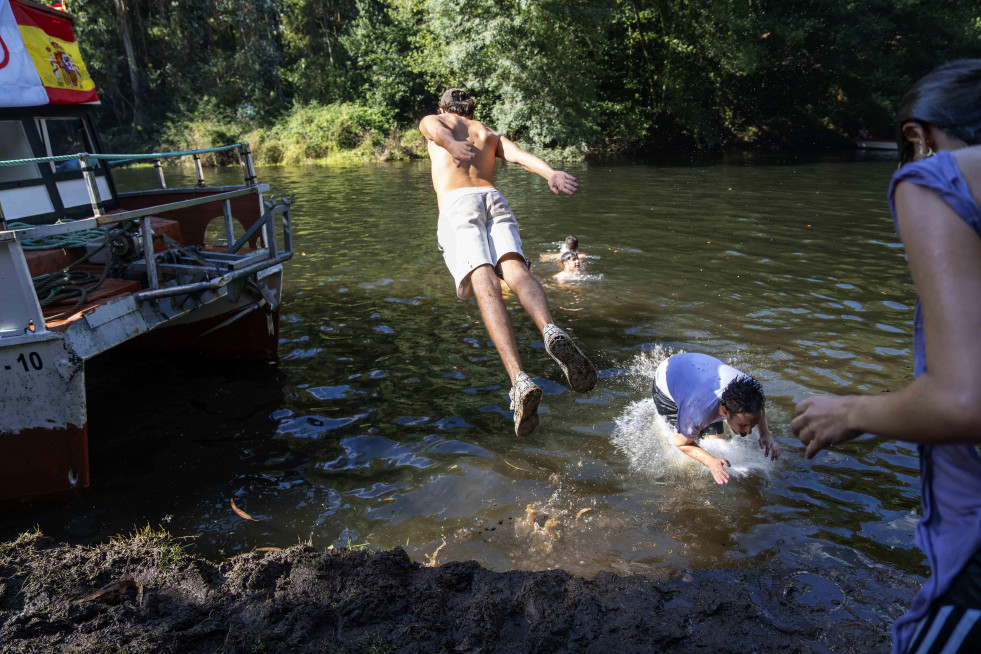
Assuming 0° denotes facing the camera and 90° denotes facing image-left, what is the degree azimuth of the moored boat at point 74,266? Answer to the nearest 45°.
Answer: approximately 315°

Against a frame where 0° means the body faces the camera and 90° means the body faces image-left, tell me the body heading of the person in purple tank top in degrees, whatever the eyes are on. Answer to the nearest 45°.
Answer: approximately 135°

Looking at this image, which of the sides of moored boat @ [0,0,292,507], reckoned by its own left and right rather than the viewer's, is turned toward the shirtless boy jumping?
front

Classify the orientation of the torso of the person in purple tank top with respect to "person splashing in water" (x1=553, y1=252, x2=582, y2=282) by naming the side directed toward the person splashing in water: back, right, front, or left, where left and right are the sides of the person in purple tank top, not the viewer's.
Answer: front

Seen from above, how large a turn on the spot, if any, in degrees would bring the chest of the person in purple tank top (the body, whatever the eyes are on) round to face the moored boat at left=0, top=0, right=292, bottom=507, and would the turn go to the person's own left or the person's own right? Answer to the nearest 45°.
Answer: approximately 45° to the person's own left

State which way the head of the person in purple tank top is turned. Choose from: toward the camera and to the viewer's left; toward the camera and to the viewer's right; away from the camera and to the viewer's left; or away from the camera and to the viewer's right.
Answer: away from the camera and to the viewer's left

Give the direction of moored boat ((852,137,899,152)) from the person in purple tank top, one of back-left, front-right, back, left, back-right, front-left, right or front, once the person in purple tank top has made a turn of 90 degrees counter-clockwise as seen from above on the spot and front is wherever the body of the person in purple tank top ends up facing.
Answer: back-right

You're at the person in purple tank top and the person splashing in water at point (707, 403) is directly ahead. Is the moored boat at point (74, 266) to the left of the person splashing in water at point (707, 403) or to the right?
left
